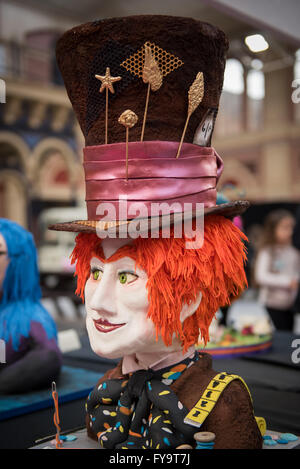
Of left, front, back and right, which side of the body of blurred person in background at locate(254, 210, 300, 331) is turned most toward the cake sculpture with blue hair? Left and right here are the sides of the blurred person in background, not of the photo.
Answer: right

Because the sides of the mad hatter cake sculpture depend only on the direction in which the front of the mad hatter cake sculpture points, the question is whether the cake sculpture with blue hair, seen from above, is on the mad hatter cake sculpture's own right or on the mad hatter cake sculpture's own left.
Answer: on the mad hatter cake sculpture's own right

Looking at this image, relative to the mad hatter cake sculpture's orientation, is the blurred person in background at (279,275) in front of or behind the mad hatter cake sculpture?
behind

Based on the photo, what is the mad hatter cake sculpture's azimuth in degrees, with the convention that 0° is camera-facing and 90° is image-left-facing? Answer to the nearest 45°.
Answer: approximately 45°
